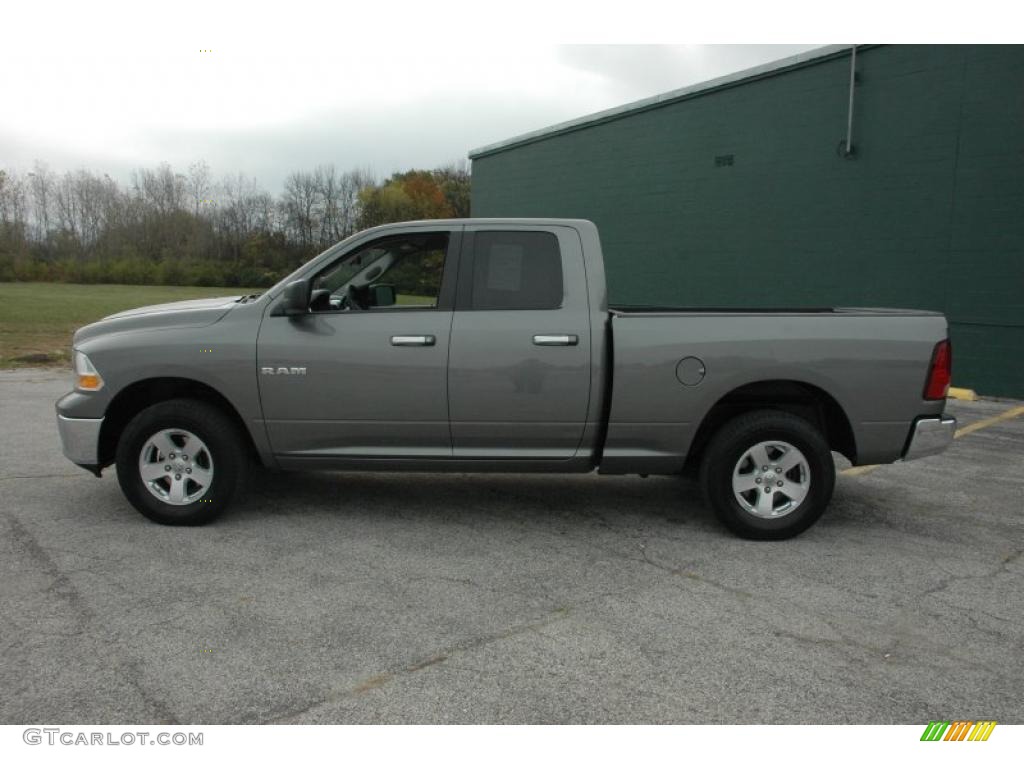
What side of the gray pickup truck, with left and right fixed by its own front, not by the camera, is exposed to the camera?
left

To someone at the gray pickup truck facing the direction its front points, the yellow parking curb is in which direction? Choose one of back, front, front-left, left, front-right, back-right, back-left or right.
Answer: back-right
